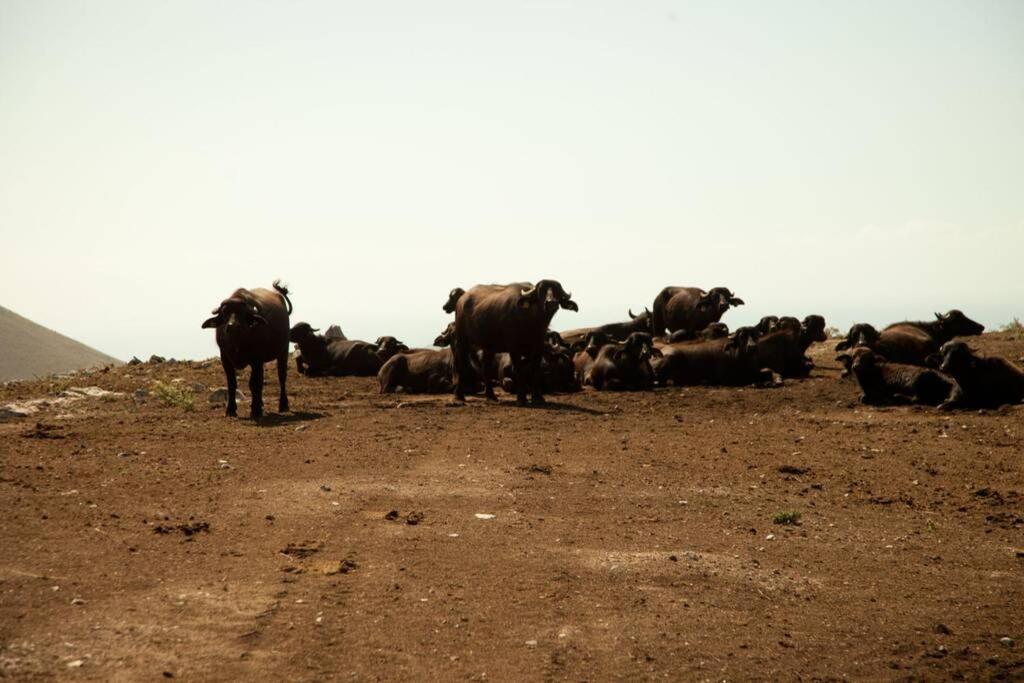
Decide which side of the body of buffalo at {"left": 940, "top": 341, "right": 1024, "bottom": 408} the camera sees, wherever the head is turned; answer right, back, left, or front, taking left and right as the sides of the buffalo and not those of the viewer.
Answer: left

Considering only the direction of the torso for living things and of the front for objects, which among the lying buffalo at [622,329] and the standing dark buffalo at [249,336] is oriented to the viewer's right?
the lying buffalo

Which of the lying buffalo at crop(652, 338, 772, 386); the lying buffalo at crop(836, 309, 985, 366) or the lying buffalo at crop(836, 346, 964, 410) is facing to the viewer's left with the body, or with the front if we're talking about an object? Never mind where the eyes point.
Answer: the lying buffalo at crop(836, 346, 964, 410)

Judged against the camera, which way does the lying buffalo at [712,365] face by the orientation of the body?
to the viewer's right

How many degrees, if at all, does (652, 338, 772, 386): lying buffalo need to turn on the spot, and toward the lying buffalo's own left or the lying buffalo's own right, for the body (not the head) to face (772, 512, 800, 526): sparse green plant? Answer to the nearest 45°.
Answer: approximately 90° to the lying buffalo's own right

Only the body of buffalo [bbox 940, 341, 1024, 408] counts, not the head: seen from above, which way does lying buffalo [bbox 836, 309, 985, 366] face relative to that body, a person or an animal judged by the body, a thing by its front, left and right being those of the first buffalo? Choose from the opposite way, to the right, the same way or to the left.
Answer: the opposite way

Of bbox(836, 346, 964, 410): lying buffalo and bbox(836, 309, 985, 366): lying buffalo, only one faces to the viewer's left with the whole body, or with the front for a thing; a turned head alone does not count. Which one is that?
bbox(836, 346, 964, 410): lying buffalo

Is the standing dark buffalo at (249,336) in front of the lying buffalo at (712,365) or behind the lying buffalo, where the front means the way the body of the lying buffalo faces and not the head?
behind

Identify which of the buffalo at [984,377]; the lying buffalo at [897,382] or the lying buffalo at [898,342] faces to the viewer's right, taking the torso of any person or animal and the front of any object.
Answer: the lying buffalo at [898,342]

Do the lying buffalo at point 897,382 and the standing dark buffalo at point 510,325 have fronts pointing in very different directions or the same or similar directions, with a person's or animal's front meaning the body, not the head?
very different directions

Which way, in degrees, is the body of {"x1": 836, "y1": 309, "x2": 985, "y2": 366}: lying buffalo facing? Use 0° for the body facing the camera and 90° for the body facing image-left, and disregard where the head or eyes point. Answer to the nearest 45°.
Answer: approximately 270°

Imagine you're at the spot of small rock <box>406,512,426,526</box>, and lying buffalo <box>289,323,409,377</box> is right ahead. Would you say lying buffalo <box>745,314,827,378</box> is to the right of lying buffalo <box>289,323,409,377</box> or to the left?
right

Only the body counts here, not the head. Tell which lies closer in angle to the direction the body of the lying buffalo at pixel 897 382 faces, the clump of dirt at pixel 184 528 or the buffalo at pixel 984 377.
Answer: the clump of dirt

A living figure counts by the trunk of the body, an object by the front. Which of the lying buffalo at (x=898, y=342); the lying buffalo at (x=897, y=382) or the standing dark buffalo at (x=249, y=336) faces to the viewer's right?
the lying buffalo at (x=898, y=342)

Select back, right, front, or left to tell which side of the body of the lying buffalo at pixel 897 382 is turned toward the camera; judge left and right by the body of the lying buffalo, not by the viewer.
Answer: left
